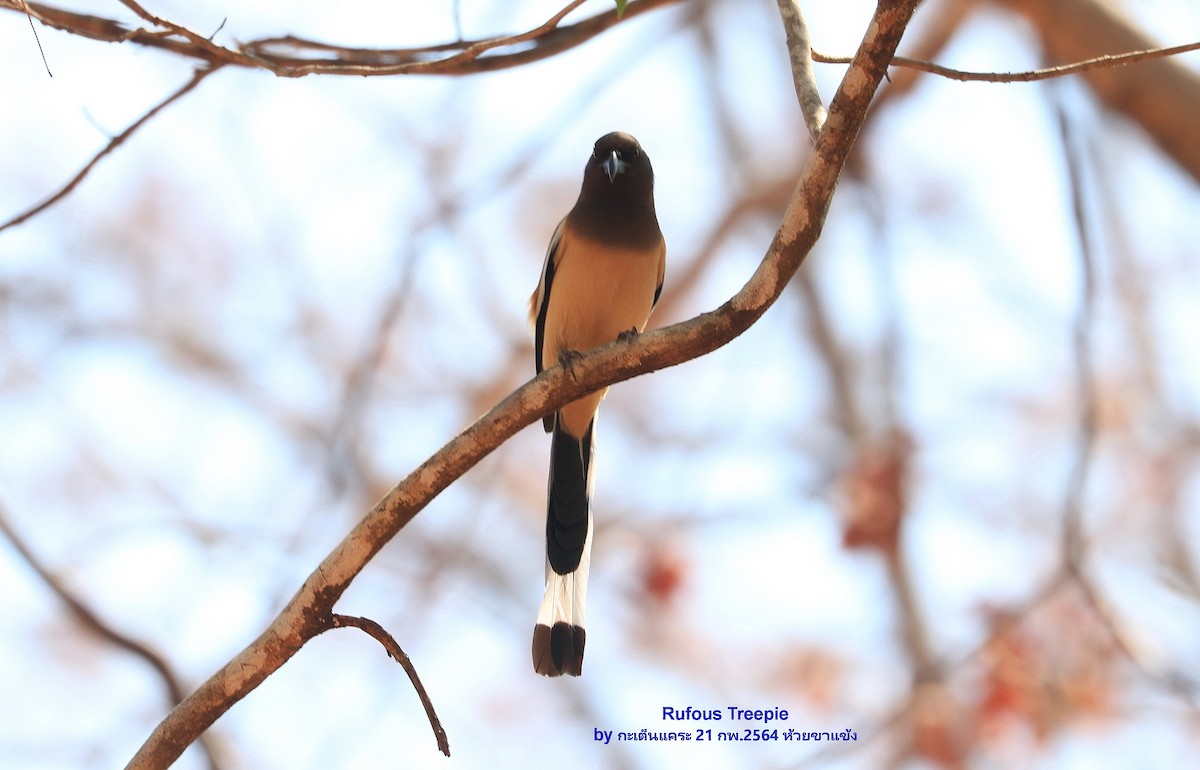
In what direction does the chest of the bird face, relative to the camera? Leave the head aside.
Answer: toward the camera

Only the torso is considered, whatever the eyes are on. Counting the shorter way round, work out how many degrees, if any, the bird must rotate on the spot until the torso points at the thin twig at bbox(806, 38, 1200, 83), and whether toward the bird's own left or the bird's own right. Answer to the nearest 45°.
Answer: approximately 45° to the bird's own left

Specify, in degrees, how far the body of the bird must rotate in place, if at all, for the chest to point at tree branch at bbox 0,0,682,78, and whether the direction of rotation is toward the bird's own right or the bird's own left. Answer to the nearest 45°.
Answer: approximately 45° to the bird's own right

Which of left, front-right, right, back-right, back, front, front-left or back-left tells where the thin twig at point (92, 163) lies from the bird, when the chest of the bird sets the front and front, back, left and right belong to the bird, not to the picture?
front-right

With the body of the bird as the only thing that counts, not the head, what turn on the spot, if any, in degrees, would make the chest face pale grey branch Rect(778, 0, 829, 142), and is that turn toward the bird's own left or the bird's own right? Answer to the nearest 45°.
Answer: approximately 45° to the bird's own left
